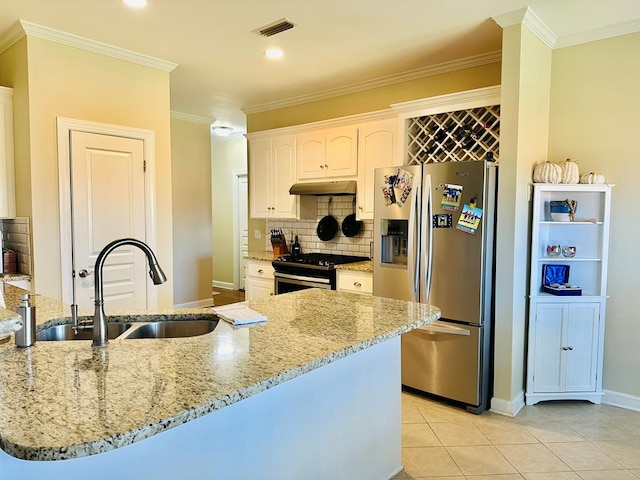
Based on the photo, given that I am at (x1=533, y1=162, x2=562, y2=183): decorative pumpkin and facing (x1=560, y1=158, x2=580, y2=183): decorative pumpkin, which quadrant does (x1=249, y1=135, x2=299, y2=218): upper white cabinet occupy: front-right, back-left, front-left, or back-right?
back-left

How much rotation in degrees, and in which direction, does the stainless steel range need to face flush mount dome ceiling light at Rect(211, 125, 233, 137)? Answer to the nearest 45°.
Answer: approximately 90° to its right

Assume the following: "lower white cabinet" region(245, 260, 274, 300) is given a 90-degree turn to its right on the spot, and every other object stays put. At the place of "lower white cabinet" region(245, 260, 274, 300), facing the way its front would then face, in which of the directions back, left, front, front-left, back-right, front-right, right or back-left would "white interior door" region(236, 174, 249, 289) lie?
front-right

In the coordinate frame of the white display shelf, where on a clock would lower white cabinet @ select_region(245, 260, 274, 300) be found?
The lower white cabinet is roughly at 3 o'clock from the white display shelf.

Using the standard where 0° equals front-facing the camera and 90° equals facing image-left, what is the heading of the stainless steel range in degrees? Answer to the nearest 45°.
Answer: approximately 45°

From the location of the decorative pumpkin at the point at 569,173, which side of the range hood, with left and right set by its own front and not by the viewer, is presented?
left

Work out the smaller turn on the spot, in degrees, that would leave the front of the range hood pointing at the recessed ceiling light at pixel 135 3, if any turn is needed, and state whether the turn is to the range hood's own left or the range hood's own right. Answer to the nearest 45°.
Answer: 0° — it already faces it

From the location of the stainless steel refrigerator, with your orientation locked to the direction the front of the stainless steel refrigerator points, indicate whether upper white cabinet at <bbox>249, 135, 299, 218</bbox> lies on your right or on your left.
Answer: on your right
